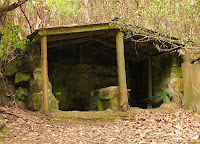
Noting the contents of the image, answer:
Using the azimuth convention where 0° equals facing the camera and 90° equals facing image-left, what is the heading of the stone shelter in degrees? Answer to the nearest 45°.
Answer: approximately 0°
